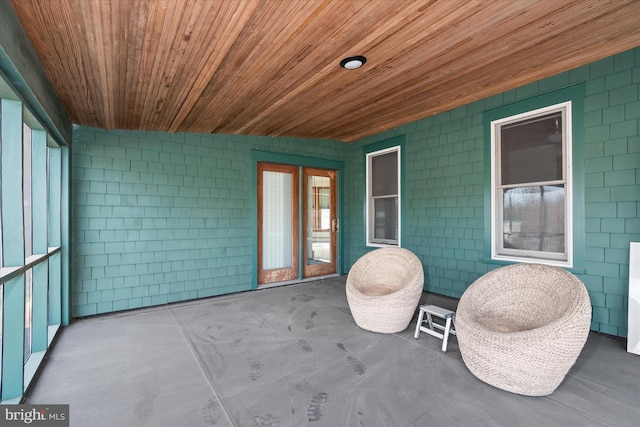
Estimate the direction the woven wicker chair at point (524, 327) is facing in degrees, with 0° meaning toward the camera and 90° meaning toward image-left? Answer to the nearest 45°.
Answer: approximately 45°

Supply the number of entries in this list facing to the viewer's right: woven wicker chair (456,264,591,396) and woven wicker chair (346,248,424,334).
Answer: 0

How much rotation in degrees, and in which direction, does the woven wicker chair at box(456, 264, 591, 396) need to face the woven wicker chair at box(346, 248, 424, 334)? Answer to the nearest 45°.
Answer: approximately 45° to its right

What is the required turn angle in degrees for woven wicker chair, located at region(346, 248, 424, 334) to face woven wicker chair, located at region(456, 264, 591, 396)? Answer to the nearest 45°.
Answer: approximately 90° to its left

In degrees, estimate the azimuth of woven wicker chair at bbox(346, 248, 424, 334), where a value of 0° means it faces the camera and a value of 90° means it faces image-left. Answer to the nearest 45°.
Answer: approximately 45°

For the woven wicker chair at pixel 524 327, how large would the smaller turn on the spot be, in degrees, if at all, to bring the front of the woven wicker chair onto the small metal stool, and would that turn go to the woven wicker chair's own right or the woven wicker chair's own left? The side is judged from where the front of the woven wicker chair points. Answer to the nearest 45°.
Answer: approximately 90° to the woven wicker chair's own right
